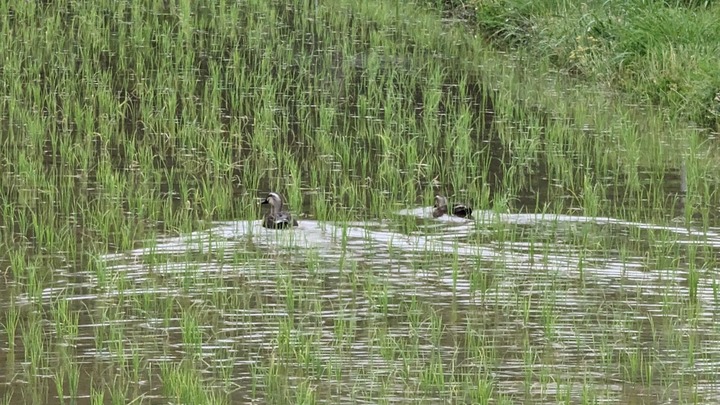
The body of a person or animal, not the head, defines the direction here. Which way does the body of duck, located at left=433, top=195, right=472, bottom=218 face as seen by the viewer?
to the viewer's left
